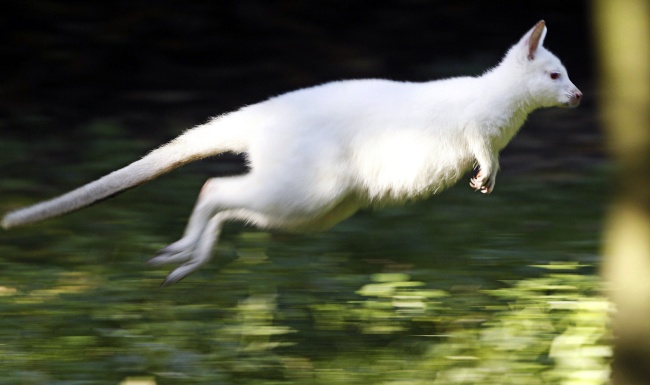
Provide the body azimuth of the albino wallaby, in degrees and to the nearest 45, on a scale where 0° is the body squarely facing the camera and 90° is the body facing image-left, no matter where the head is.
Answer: approximately 270°
